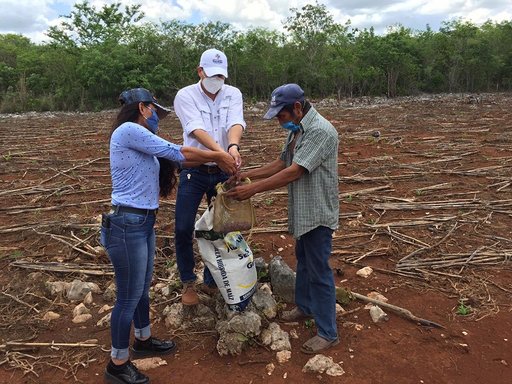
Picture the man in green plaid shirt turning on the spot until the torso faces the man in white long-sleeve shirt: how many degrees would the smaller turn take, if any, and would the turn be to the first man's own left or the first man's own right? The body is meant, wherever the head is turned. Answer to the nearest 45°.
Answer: approximately 45° to the first man's own right

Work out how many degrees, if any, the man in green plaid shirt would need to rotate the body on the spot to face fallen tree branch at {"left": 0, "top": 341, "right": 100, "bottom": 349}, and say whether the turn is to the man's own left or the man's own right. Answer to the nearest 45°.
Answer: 0° — they already face it

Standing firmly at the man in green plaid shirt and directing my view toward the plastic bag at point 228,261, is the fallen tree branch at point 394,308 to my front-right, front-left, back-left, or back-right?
back-right

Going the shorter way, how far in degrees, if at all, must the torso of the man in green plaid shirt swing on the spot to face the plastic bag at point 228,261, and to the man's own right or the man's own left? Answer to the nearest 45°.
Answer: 0° — they already face it

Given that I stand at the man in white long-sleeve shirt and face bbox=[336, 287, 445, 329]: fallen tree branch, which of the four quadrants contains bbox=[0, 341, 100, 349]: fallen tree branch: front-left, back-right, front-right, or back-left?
back-right

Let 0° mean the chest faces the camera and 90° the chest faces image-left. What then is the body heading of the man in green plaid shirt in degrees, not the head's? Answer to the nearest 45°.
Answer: approximately 90°

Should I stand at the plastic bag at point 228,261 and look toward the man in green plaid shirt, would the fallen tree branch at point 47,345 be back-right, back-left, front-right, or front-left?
back-right
